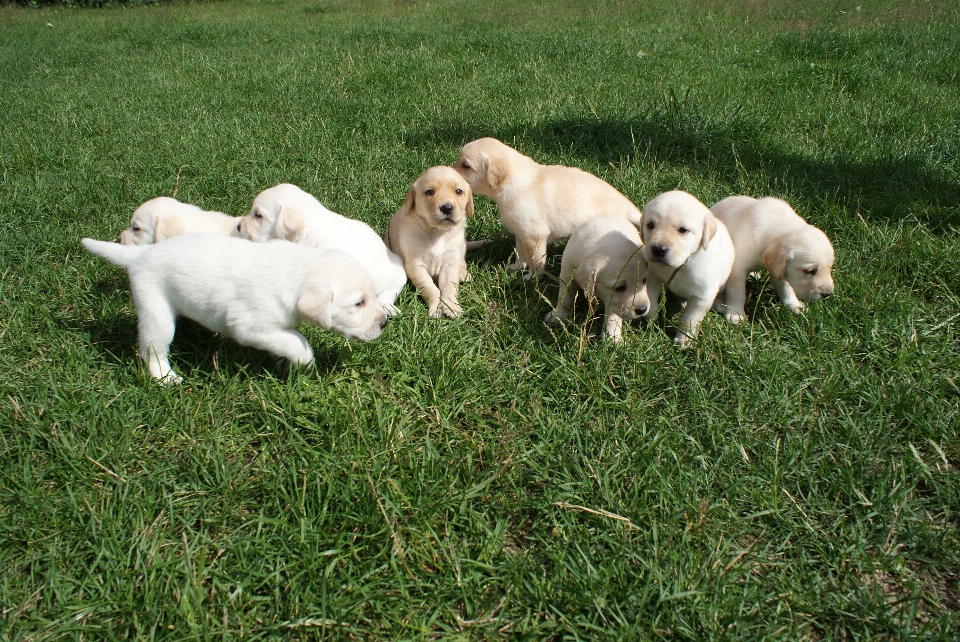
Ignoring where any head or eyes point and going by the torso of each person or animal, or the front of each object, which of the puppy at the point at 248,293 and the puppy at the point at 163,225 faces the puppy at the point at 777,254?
the puppy at the point at 248,293

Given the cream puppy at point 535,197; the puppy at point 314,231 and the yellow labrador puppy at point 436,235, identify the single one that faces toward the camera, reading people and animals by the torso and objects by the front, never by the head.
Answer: the yellow labrador puppy

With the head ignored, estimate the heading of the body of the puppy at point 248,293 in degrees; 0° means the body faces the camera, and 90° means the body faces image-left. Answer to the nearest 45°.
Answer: approximately 270°

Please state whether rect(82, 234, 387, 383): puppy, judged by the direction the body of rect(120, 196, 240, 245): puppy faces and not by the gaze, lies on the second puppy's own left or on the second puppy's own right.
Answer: on the second puppy's own left

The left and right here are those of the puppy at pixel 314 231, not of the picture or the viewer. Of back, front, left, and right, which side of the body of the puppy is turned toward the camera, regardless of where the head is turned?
left

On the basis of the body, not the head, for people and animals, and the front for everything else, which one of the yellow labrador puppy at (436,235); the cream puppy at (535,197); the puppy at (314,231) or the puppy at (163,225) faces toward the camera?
the yellow labrador puppy

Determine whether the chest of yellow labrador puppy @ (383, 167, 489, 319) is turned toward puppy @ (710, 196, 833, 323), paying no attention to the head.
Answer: no

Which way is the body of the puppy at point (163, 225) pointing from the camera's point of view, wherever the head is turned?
to the viewer's left

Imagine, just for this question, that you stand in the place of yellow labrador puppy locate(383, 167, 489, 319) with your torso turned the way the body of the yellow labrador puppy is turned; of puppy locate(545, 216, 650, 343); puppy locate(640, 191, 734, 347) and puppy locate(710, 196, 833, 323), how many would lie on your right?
0

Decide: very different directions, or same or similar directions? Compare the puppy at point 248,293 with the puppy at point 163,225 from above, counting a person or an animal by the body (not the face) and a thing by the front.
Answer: very different directions

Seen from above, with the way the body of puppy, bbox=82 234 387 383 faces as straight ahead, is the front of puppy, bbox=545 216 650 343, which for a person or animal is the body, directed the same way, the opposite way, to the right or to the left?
to the right

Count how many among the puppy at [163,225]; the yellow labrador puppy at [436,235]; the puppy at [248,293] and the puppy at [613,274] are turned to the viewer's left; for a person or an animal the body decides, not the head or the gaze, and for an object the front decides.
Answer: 1

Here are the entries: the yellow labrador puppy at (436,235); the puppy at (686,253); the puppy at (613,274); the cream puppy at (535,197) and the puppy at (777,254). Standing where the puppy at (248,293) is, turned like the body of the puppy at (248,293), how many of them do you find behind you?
0

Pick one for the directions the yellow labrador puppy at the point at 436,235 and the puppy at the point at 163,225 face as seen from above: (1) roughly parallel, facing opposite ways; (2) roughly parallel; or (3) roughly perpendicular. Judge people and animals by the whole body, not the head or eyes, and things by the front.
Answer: roughly perpendicular

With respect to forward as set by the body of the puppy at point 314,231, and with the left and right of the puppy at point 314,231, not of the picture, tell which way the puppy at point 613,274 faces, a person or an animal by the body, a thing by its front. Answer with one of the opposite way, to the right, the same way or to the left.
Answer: to the left

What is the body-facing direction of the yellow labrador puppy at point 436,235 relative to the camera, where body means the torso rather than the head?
toward the camera

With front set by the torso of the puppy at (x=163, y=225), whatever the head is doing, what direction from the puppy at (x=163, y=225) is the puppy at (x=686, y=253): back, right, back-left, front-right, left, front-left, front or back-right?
back-left

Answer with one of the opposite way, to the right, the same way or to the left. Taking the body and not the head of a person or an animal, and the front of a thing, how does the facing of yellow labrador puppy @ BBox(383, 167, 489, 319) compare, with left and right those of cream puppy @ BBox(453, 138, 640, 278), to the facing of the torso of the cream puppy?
to the left
